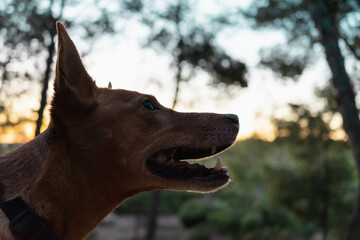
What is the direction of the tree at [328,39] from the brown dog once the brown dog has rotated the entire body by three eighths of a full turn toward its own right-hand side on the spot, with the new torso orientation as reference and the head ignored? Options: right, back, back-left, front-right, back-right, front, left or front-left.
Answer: back

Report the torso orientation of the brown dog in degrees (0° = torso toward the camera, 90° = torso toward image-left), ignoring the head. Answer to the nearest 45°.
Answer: approximately 270°
